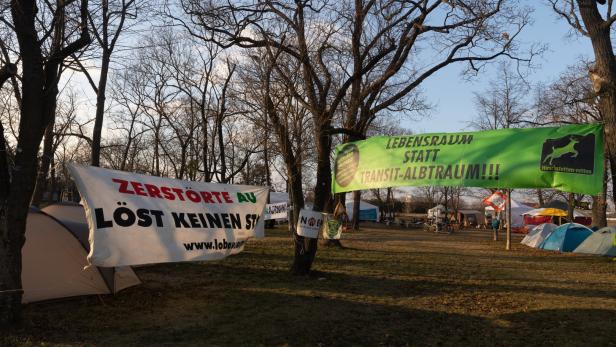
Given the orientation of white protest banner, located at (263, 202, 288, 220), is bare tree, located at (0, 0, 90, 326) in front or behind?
in front

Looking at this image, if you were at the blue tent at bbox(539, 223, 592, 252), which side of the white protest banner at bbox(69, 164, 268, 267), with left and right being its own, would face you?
left

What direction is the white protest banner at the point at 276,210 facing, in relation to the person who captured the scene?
facing the viewer

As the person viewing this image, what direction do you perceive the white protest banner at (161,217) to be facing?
facing the viewer and to the right of the viewer

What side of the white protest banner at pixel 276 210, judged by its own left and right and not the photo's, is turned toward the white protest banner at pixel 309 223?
front

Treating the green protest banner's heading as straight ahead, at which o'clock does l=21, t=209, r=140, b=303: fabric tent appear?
The fabric tent is roughly at 1 o'clock from the green protest banner.

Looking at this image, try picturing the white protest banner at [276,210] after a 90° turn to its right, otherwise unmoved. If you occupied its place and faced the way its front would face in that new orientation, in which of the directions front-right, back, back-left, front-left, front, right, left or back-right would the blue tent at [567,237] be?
back-left

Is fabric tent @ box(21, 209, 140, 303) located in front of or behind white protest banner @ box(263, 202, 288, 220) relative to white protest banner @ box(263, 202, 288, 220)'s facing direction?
in front

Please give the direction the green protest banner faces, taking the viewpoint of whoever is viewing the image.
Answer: facing the viewer and to the left of the viewer

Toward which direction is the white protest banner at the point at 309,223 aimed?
toward the camera

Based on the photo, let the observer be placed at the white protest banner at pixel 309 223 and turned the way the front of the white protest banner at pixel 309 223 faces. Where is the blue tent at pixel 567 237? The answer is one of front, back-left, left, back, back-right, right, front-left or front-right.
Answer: back-left

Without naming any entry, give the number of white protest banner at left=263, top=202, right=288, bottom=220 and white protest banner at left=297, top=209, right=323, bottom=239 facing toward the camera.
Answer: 2
